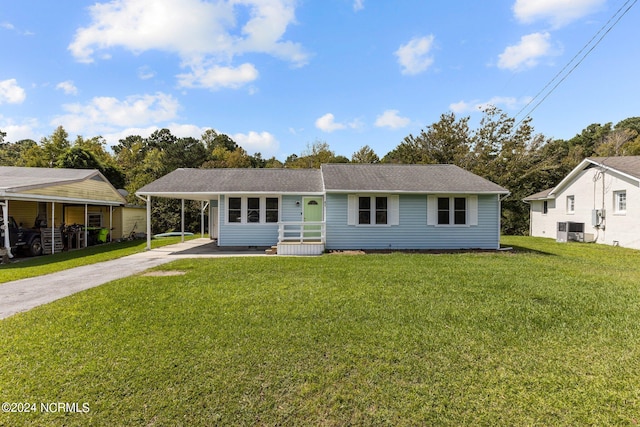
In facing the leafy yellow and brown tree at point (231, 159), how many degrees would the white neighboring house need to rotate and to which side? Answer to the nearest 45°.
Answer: approximately 135° to its right

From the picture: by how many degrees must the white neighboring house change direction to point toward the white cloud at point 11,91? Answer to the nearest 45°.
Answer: approximately 90° to its right

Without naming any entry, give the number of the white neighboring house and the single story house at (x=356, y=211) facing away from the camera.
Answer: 0

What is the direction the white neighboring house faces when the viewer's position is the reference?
facing the viewer and to the right of the viewer

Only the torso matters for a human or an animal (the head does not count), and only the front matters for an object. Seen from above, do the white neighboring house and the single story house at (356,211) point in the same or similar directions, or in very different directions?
same or similar directions

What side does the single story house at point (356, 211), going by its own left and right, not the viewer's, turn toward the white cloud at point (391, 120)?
back

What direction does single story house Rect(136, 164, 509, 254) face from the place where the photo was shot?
facing the viewer

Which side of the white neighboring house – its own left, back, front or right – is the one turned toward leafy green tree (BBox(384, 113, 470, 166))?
back
